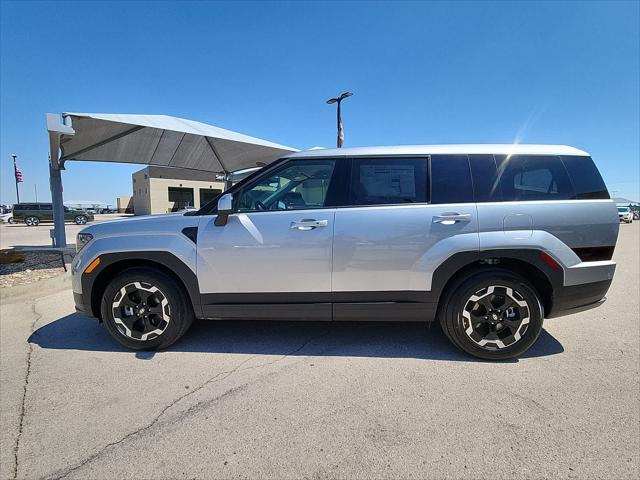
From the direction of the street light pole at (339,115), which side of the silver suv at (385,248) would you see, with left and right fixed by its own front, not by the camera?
right

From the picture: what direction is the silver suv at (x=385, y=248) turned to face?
to the viewer's left

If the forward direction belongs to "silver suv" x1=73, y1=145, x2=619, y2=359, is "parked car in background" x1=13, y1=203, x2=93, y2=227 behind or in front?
in front

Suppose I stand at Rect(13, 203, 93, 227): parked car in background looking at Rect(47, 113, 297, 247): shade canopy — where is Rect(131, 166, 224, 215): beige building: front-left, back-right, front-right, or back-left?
back-left

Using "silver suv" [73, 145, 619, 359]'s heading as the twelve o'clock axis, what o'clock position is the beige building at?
The beige building is roughly at 2 o'clock from the silver suv.

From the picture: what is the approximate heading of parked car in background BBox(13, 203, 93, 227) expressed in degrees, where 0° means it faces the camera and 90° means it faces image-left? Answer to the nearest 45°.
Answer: approximately 270°

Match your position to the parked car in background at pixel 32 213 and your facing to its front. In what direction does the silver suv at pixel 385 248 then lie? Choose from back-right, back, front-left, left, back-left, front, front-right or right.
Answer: right

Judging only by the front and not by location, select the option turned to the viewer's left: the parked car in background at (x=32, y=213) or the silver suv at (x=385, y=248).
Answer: the silver suv
